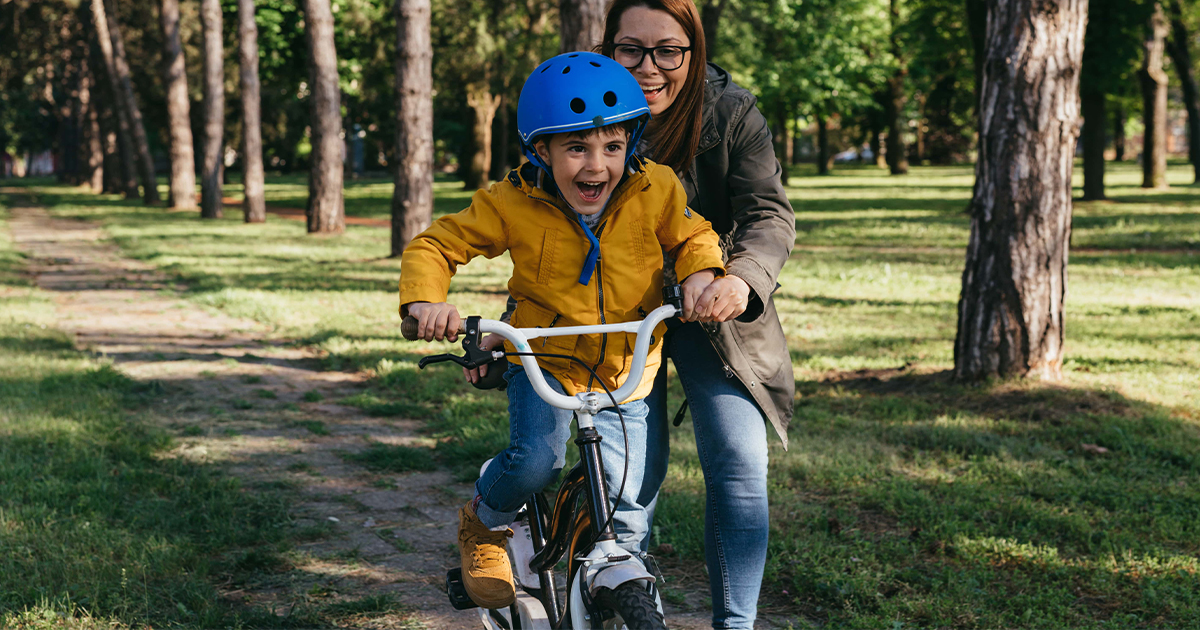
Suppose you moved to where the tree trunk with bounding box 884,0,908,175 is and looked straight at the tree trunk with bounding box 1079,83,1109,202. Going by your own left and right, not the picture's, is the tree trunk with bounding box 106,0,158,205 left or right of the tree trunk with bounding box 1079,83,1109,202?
right

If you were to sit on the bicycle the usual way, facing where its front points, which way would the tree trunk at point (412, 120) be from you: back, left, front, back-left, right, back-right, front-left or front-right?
back-left

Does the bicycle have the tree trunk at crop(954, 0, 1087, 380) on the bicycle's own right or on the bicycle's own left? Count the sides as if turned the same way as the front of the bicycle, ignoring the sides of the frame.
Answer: on the bicycle's own left

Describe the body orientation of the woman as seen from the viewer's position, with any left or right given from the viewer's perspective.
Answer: facing the viewer and to the left of the viewer

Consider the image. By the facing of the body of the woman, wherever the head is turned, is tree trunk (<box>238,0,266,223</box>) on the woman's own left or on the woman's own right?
on the woman's own right

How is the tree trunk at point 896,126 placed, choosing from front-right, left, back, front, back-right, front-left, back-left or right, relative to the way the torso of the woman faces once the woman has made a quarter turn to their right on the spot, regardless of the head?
front-right

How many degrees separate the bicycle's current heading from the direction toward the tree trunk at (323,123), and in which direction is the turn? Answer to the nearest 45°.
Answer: approximately 135° to its left

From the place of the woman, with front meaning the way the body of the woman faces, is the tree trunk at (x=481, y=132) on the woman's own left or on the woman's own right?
on the woman's own right

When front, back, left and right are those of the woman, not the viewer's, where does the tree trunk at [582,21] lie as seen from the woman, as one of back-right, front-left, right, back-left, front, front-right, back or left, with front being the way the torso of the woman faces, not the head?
back-right
